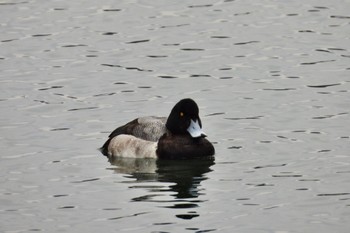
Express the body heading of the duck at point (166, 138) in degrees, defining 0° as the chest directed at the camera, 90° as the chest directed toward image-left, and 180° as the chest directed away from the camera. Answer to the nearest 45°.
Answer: approximately 315°
